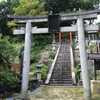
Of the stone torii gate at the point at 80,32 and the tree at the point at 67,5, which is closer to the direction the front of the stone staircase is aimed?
the stone torii gate

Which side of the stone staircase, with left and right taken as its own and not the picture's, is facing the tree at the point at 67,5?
back

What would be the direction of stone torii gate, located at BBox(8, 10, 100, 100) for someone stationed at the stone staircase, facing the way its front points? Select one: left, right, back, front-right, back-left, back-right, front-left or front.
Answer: front

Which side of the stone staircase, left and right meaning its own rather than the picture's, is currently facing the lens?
front
